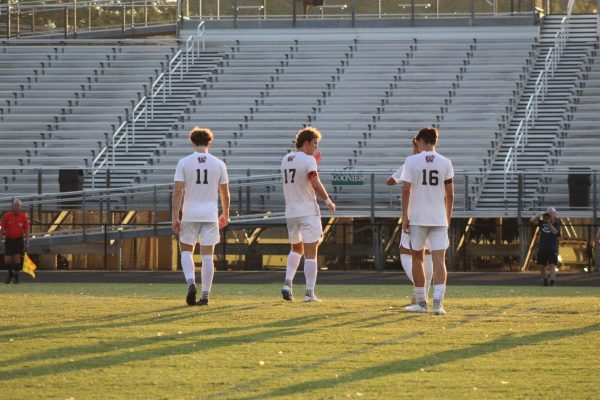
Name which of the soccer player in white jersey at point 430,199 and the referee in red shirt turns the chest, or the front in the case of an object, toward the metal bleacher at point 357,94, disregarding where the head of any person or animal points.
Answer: the soccer player in white jersey

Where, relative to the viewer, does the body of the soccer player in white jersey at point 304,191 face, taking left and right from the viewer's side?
facing away from the viewer and to the right of the viewer

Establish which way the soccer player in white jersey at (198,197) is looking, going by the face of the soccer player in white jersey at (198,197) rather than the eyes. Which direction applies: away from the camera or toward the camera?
away from the camera

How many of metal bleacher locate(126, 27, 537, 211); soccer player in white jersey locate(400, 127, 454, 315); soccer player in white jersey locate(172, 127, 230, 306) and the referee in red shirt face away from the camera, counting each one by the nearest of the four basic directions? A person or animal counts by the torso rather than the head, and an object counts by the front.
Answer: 2

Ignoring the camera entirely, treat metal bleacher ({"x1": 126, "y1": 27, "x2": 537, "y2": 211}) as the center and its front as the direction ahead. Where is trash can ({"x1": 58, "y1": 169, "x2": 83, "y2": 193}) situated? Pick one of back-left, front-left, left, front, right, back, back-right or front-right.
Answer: front-right

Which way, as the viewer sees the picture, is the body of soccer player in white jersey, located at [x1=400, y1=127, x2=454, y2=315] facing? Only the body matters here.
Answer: away from the camera

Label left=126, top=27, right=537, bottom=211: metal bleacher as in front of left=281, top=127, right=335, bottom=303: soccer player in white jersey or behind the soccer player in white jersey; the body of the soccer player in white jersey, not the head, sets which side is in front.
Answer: in front

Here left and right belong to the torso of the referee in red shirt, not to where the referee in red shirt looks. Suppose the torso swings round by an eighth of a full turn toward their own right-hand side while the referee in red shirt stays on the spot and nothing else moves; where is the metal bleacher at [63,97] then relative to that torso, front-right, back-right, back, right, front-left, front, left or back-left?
back-right

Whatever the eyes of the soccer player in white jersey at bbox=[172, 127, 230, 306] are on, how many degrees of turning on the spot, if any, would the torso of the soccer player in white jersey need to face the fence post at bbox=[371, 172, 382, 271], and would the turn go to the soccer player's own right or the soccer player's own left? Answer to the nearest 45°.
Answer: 0° — they already face it

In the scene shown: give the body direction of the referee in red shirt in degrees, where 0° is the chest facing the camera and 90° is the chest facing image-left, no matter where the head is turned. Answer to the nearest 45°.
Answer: approximately 0°

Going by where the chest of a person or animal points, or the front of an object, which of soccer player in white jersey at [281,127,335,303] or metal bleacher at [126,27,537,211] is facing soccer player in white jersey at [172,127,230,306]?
the metal bleacher

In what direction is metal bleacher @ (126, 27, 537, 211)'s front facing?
toward the camera

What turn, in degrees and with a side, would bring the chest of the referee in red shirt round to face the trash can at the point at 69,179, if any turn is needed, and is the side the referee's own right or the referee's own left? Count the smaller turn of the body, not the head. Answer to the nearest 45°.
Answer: approximately 180°

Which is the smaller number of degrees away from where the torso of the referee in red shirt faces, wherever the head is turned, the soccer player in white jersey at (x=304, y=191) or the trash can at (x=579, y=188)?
the soccer player in white jersey

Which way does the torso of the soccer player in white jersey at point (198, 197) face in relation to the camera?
away from the camera

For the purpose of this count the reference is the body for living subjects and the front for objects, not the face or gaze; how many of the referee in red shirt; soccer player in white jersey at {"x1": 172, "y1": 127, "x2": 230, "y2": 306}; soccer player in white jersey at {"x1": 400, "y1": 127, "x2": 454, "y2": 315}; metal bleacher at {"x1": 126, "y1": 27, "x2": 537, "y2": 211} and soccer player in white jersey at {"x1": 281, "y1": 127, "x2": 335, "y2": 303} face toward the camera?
2

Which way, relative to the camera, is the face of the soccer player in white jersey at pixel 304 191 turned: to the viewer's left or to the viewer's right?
to the viewer's right

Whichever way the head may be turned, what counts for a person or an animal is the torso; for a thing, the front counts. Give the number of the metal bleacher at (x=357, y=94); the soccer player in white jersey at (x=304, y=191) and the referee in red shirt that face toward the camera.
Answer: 2

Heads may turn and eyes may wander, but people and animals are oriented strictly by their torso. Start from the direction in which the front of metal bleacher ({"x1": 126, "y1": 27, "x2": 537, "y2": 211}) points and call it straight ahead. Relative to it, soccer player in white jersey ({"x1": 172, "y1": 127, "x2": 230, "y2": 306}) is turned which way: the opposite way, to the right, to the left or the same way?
the opposite way
